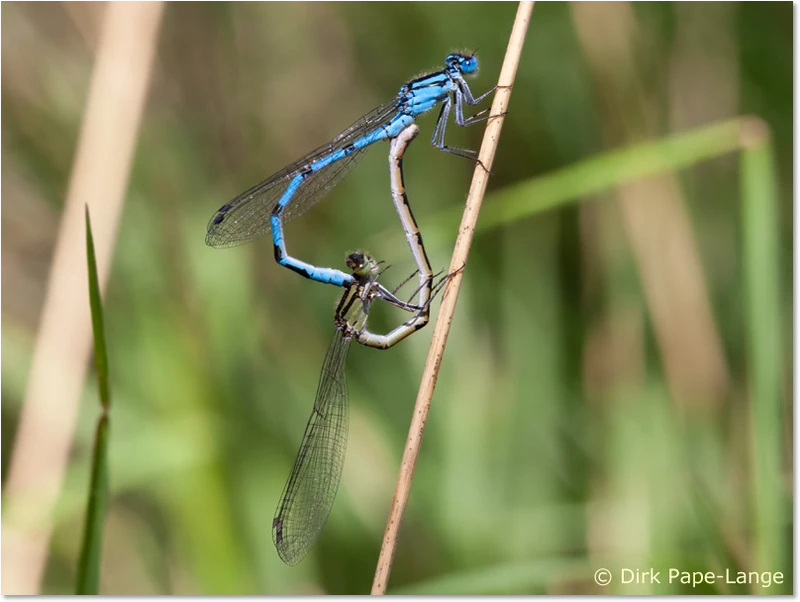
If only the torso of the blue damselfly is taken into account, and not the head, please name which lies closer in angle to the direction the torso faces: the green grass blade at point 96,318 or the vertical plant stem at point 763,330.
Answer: the vertical plant stem

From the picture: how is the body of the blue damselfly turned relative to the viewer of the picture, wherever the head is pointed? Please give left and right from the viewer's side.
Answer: facing to the right of the viewer
